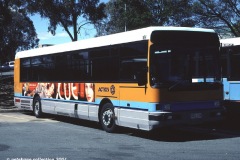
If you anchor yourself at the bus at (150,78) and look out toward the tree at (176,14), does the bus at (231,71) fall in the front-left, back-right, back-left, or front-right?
front-right

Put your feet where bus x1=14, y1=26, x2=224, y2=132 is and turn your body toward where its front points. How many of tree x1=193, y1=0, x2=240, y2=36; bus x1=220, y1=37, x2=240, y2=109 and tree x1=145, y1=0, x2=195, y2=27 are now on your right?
0

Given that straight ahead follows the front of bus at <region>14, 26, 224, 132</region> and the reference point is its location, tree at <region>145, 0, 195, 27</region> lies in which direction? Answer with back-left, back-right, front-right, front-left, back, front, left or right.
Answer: back-left

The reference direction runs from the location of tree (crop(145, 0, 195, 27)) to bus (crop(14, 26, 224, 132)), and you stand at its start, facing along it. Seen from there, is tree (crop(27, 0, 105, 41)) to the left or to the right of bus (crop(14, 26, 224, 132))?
right

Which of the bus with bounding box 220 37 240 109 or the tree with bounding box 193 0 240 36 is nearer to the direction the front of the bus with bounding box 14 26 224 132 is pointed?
the bus

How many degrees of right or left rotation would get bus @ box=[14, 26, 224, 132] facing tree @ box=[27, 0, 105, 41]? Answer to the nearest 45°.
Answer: approximately 135° to its left

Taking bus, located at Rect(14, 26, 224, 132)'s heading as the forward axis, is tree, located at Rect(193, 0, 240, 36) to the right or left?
on its left

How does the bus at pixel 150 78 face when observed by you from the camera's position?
facing the viewer and to the right of the viewer

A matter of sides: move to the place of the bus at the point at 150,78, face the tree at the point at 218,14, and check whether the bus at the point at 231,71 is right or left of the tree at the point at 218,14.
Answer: right

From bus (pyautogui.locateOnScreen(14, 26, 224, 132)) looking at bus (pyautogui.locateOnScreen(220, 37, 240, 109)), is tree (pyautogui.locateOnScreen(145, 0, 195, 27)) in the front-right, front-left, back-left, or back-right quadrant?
front-left

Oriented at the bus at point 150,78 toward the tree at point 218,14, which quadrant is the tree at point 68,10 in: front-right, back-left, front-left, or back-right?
front-left

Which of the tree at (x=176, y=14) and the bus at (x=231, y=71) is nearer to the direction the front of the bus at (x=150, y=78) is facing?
the bus

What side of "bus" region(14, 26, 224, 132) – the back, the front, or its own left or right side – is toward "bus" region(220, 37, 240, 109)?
left
